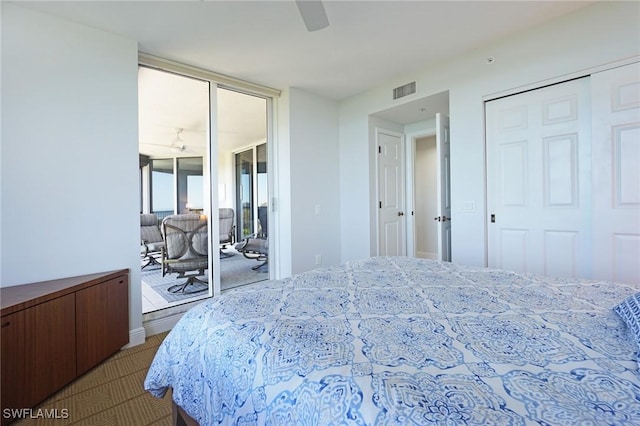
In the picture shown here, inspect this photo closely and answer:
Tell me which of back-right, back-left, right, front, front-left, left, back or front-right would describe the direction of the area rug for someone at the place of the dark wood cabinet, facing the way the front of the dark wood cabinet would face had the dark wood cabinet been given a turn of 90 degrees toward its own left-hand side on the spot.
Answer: front

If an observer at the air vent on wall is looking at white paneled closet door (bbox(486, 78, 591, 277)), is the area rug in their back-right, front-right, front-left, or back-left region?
back-right

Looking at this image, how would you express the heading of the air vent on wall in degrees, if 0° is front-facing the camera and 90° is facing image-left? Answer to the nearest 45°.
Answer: approximately 45°

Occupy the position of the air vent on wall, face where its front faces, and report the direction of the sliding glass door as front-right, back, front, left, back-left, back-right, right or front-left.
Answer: front-right

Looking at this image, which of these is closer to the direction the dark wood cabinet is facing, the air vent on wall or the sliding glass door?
the air vent on wall

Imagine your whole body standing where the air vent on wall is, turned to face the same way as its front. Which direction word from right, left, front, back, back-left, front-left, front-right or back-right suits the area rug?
front-right

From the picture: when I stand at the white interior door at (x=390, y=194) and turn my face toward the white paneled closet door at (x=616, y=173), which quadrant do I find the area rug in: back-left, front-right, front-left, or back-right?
back-right

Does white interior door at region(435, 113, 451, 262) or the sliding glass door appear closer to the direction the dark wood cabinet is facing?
the white interior door
